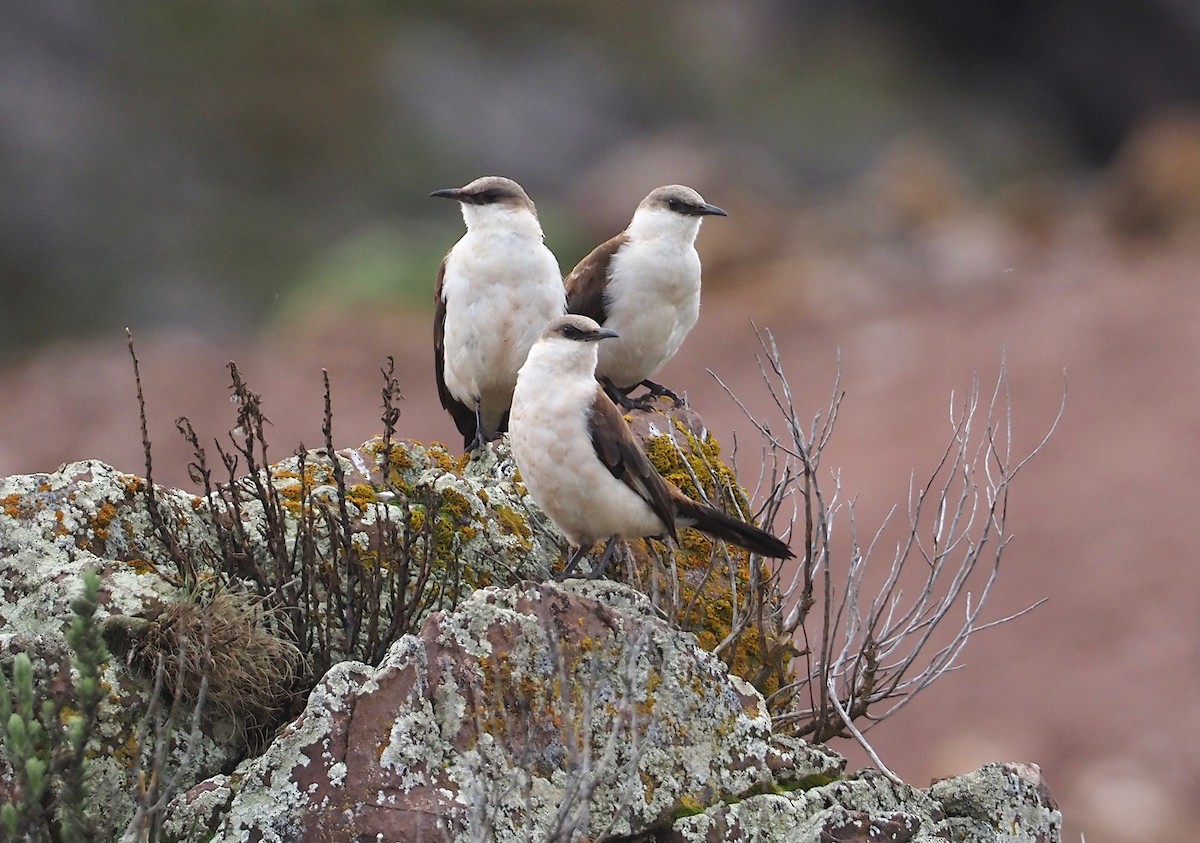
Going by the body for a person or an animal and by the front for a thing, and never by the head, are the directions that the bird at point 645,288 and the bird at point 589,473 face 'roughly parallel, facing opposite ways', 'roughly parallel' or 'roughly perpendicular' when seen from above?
roughly perpendicular

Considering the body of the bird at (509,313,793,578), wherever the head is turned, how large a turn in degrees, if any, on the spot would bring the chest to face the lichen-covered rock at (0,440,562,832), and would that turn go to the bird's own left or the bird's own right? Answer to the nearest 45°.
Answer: approximately 45° to the bird's own right

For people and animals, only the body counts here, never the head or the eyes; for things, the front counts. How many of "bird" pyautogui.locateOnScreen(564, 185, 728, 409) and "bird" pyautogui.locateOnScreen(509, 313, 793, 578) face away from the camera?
0

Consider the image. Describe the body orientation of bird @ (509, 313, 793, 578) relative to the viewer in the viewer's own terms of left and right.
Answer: facing the viewer and to the left of the viewer

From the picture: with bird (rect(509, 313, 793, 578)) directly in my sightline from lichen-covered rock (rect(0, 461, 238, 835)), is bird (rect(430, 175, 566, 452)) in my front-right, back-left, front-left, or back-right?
front-left

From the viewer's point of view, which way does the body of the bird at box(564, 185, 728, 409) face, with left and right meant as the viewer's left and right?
facing the viewer and to the right of the viewer

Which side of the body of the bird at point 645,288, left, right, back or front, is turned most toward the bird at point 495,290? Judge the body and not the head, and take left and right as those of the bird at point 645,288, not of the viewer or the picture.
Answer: right
